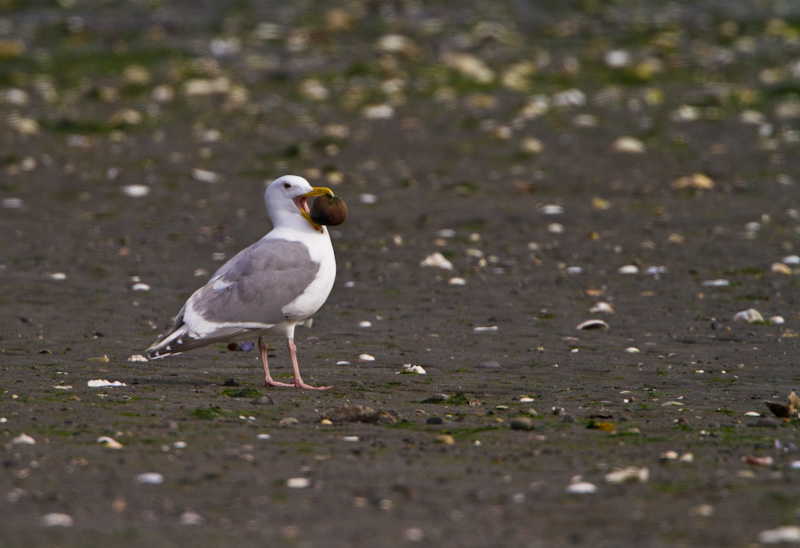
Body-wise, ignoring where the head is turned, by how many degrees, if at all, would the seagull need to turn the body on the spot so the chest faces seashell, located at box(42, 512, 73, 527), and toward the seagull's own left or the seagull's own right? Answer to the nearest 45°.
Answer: approximately 90° to the seagull's own right

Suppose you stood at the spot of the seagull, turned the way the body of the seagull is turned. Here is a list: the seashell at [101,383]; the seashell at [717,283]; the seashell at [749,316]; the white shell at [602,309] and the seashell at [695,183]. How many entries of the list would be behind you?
1

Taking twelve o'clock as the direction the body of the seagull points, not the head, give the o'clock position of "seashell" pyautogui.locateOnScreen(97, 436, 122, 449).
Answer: The seashell is roughly at 4 o'clock from the seagull.

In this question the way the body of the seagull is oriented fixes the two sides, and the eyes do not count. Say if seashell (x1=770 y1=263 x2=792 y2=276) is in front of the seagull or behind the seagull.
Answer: in front

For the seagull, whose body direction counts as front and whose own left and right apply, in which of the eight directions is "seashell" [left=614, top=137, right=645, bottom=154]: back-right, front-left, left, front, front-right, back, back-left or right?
front-left

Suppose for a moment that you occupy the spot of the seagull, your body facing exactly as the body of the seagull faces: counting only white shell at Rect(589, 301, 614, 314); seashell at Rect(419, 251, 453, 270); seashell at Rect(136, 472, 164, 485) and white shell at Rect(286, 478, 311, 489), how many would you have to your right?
2

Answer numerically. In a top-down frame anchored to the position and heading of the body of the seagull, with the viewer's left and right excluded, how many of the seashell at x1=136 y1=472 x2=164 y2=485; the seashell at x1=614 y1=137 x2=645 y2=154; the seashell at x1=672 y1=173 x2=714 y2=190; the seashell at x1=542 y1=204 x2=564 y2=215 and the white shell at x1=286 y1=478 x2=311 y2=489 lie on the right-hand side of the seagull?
2

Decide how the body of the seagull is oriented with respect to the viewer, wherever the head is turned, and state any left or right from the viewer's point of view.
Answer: facing to the right of the viewer

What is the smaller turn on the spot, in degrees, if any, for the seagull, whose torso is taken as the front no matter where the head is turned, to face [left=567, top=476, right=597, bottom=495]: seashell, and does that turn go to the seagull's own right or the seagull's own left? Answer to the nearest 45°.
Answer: approximately 45° to the seagull's own right

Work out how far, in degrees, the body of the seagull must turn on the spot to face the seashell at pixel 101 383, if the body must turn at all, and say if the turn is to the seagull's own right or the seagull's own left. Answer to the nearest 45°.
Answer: approximately 180°

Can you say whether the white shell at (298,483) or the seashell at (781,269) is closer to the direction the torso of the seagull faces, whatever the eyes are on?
the seashell

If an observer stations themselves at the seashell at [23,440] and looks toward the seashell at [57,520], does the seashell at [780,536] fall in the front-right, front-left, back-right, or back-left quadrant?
front-left

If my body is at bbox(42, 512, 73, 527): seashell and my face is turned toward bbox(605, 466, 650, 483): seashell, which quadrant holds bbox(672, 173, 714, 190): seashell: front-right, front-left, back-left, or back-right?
front-left

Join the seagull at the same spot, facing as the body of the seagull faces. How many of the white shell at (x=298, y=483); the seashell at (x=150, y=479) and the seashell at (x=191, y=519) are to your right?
3

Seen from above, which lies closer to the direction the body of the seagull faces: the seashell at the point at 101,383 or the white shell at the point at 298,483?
the white shell

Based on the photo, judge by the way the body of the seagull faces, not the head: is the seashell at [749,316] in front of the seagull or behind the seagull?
in front
